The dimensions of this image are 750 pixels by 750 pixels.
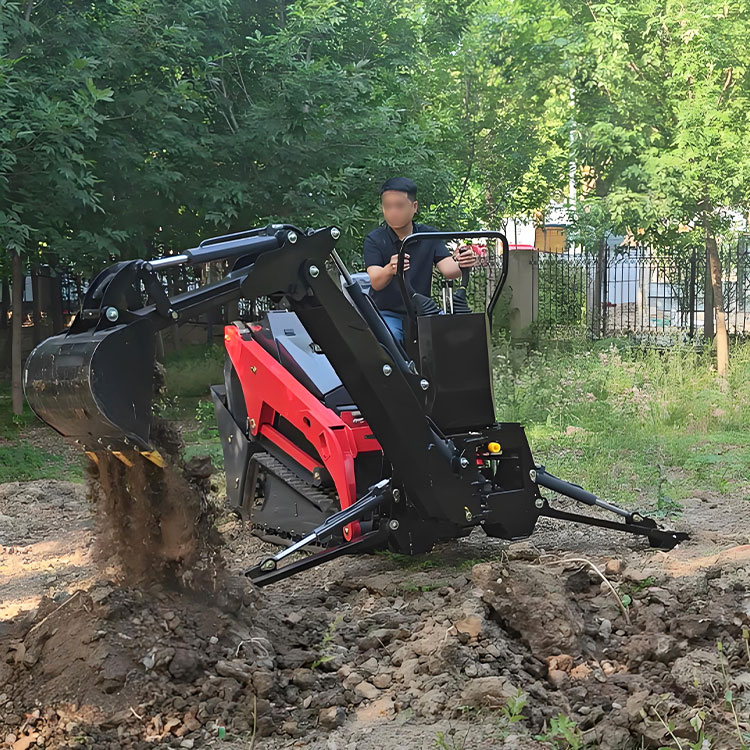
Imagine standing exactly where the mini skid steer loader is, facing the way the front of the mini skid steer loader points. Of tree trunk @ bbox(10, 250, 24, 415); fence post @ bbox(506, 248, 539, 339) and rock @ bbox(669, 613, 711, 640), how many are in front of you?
1

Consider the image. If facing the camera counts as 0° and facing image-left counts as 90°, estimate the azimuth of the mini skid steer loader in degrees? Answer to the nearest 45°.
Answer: approximately 315°

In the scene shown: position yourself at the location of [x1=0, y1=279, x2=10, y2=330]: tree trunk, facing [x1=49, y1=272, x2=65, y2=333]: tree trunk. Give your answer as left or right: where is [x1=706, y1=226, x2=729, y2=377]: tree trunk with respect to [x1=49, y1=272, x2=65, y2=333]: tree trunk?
right

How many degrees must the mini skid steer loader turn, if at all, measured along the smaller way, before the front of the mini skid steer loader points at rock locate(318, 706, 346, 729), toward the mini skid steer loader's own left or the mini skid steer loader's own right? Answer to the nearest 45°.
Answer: approximately 45° to the mini skid steer loader's own right

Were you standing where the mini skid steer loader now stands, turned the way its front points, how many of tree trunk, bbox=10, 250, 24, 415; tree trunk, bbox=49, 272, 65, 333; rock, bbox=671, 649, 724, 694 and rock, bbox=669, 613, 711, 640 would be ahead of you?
2

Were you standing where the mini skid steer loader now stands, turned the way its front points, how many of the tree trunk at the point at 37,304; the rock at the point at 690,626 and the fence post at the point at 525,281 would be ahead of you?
1

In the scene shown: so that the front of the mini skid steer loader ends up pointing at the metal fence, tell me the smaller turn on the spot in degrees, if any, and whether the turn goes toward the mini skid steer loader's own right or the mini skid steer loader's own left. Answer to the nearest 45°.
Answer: approximately 135° to the mini skid steer loader's own left

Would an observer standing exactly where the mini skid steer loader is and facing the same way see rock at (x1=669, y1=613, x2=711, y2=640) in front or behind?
in front

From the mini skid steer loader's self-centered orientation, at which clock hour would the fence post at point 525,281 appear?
The fence post is roughly at 8 o'clock from the mini skid steer loader.

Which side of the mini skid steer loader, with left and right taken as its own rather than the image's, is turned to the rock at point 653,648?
front

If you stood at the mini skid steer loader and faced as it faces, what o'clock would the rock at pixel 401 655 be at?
The rock is roughly at 1 o'clock from the mini skid steer loader.

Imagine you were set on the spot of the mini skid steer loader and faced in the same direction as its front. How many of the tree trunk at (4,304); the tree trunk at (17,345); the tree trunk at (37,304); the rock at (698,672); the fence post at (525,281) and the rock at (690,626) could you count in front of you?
2

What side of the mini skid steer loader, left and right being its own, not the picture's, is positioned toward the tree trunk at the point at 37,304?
back

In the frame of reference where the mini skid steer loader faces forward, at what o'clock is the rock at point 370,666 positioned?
The rock is roughly at 1 o'clock from the mini skid steer loader.

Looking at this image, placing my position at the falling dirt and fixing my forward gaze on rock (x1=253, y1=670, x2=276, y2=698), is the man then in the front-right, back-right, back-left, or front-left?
back-left

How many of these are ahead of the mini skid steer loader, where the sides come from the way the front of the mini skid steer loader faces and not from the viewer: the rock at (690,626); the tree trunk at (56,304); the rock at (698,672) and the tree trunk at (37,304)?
2

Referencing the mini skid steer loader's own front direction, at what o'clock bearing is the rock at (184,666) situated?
The rock is roughly at 2 o'clock from the mini skid steer loader.

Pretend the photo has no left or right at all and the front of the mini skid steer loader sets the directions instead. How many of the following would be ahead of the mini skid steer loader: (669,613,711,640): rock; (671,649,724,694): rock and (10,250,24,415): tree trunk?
2

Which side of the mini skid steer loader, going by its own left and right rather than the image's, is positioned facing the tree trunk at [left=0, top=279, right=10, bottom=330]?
back

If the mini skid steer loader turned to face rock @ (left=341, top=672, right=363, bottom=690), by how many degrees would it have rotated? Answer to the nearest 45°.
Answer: approximately 45° to its right
